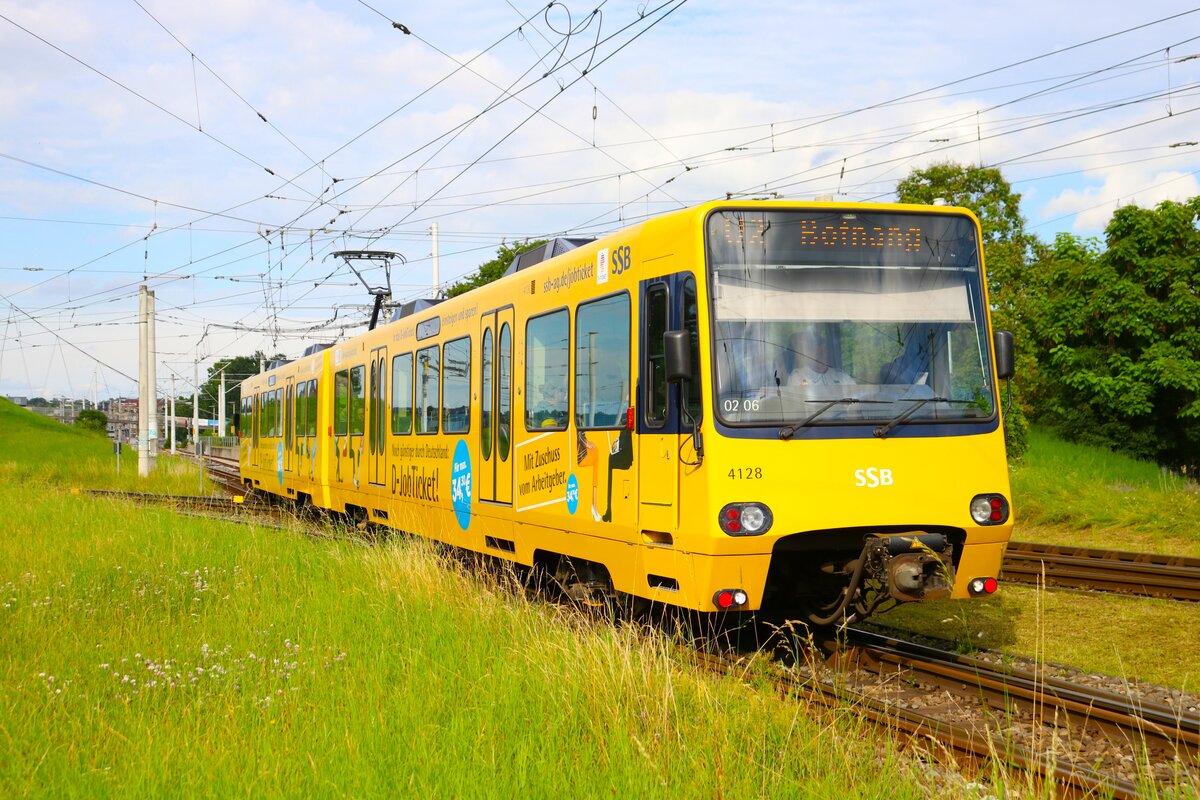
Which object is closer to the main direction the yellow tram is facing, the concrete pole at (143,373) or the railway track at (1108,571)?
the railway track

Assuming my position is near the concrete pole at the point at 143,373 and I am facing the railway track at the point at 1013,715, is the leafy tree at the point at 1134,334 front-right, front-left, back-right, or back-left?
front-left

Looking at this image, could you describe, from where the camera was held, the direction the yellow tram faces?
facing the viewer and to the right of the viewer

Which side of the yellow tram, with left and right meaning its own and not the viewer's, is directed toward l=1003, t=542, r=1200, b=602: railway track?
left

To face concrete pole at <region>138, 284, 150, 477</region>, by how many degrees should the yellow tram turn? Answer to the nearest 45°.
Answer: approximately 180°

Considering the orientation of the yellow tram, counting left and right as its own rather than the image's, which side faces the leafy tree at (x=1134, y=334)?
left
